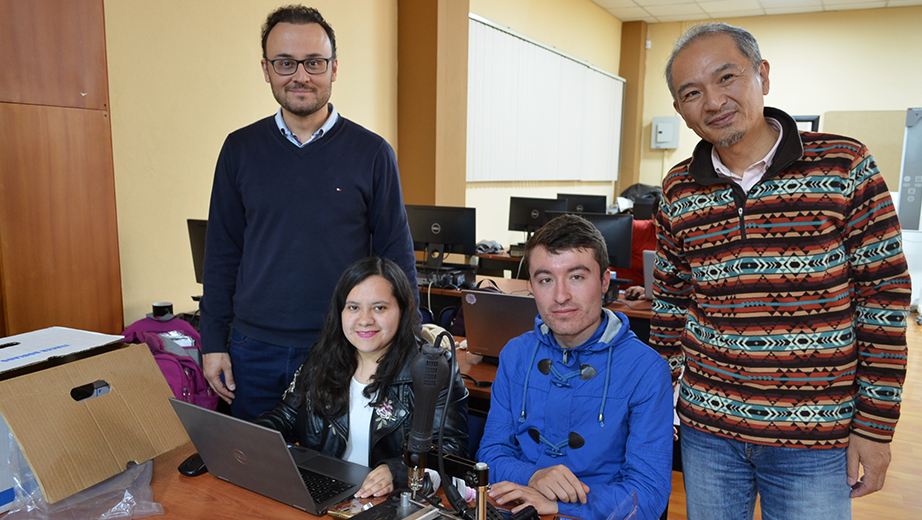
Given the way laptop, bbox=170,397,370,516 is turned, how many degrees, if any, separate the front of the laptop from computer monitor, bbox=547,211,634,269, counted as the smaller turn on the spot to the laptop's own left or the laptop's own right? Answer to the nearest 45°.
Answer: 0° — it already faces it

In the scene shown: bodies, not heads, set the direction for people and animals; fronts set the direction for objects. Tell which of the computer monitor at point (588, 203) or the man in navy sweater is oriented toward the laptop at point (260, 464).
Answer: the man in navy sweater

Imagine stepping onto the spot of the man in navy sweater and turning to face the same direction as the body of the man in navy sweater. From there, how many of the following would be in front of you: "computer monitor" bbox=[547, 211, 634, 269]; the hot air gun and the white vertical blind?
1

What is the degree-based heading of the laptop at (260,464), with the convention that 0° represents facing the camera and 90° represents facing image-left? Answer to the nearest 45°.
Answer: approximately 225°
